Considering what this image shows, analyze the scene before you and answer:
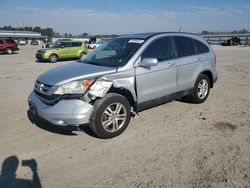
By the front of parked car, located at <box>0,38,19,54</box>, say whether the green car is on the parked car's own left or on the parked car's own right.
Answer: on the parked car's own left

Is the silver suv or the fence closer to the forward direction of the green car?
the silver suv

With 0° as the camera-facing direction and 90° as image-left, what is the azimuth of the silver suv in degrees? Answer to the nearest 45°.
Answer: approximately 45°

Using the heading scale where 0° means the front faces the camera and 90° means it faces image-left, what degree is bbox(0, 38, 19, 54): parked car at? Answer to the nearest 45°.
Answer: approximately 90°

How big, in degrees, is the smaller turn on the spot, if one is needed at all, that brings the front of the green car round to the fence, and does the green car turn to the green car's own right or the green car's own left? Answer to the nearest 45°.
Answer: approximately 180°

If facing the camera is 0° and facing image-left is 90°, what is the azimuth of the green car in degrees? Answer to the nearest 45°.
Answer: approximately 45°

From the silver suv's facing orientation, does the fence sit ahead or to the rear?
to the rear

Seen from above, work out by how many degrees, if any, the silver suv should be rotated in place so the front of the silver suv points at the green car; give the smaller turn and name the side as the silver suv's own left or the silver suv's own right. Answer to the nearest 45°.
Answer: approximately 135° to the silver suv's own right

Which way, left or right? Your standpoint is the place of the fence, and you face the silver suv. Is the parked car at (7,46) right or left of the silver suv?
right
